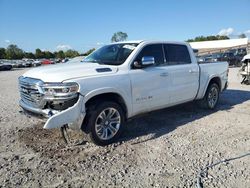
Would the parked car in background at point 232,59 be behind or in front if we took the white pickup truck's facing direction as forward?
behind

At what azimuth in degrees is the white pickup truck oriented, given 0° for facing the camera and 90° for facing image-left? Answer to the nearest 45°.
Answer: approximately 45°
